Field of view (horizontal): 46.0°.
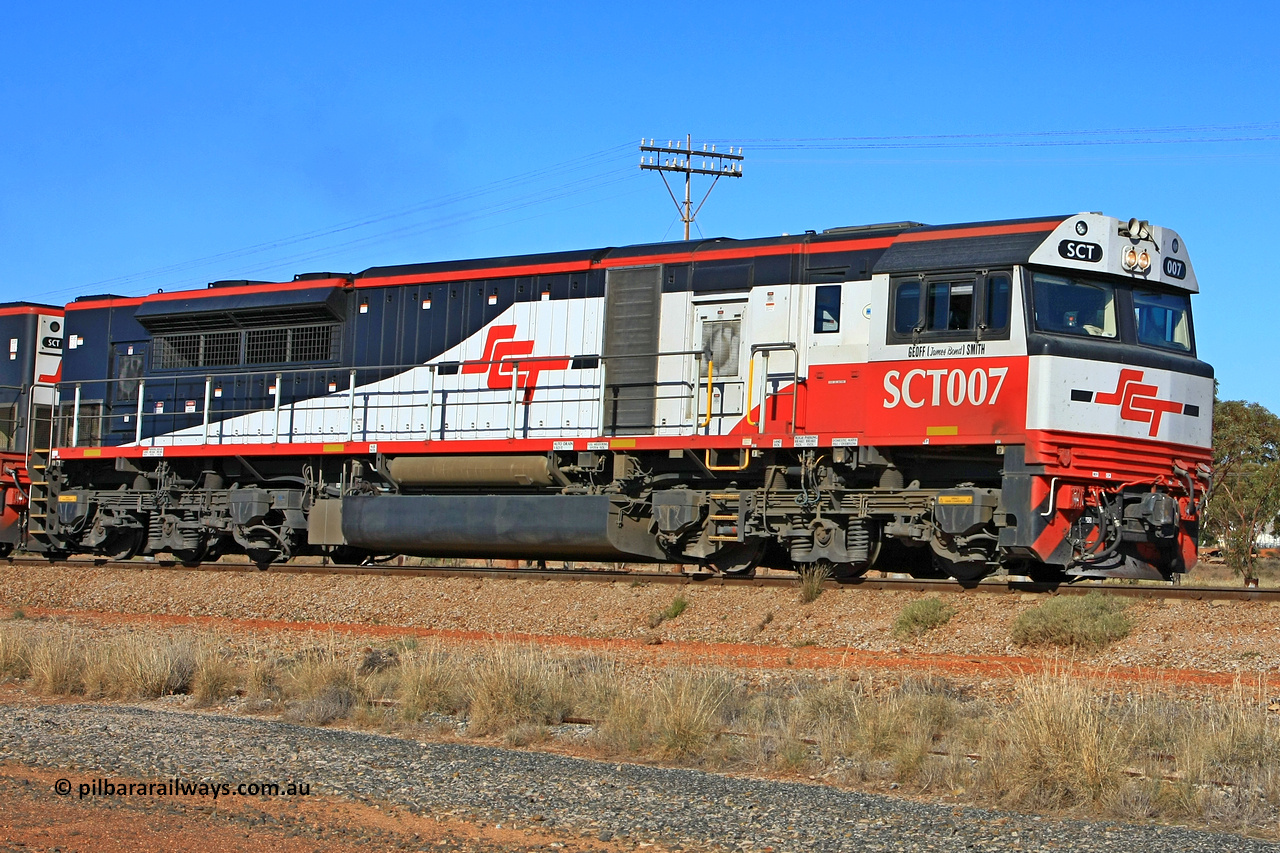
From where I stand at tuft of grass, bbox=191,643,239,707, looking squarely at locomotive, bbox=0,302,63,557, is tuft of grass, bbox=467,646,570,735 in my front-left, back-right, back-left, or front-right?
back-right

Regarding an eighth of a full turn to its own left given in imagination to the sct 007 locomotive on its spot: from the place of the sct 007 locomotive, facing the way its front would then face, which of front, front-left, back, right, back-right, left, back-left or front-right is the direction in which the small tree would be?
front-left

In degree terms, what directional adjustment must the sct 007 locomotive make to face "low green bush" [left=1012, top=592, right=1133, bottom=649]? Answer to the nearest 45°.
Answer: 0° — it already faces it

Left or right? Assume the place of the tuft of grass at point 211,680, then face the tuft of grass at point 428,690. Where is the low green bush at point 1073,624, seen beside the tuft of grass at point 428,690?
left

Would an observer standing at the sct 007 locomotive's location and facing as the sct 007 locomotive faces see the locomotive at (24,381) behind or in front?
behind

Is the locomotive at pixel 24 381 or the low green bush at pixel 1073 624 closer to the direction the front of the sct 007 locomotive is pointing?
the low green bush

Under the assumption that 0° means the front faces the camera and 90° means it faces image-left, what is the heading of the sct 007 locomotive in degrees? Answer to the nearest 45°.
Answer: approximately 315°

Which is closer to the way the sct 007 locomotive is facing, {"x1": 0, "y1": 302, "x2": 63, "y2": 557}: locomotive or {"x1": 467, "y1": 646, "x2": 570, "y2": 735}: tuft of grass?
the tuft of grass
